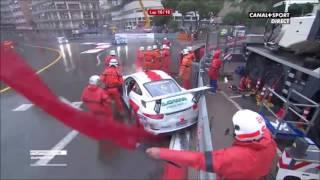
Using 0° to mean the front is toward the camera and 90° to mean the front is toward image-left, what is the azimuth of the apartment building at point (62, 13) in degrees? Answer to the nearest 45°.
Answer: approximately 0°
